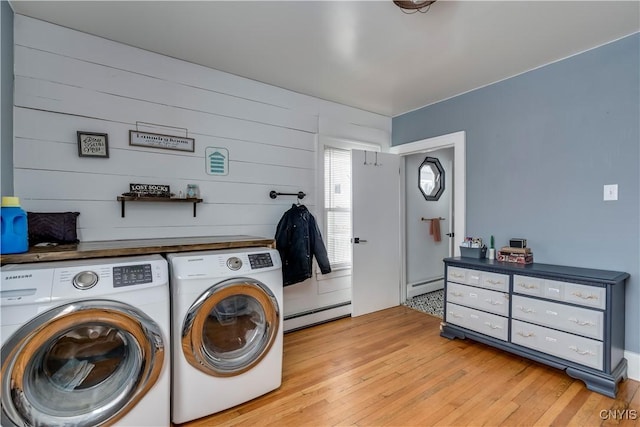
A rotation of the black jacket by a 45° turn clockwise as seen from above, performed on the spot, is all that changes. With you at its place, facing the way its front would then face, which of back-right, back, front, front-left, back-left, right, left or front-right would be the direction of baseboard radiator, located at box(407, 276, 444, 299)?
back-left

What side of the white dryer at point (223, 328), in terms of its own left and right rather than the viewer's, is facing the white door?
left

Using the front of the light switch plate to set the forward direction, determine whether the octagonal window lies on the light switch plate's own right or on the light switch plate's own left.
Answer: on the light switch plate's own right

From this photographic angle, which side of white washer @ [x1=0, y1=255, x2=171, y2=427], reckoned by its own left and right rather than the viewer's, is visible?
front

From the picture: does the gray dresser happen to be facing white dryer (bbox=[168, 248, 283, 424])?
yes

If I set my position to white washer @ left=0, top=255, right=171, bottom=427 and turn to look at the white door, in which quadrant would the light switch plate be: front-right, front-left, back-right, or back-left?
front-right

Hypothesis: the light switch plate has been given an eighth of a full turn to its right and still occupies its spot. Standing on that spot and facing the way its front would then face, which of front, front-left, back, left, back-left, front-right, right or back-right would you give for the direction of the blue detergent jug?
front

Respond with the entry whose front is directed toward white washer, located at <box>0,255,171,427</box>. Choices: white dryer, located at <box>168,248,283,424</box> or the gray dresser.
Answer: the gray dresser

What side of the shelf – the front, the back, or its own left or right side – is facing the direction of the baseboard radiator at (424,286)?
left

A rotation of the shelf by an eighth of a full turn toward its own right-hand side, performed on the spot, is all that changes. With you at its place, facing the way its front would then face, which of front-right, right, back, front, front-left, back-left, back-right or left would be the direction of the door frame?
back-left

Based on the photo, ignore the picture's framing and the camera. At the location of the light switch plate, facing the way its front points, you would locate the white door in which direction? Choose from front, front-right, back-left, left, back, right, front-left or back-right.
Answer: right

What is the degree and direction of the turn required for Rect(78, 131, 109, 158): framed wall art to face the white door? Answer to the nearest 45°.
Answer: approximately 90° to its left

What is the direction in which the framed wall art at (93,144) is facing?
toward the camera

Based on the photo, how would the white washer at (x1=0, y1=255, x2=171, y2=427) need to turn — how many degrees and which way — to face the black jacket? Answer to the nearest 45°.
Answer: approximately 90° to its left
